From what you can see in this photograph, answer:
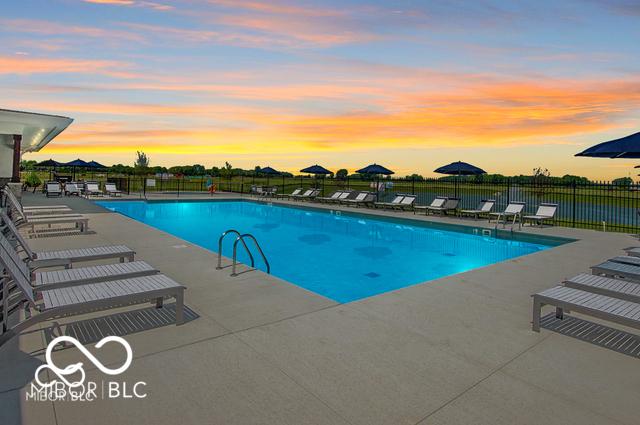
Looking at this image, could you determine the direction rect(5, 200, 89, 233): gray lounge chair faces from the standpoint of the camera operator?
facing to the right of the viewer

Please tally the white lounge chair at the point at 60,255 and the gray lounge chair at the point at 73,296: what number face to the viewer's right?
2

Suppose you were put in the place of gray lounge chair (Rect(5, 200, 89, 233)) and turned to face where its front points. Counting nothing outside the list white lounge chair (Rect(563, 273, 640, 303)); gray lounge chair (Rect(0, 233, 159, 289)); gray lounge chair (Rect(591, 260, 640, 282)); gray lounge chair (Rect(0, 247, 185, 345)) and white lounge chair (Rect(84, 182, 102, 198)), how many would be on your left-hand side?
1

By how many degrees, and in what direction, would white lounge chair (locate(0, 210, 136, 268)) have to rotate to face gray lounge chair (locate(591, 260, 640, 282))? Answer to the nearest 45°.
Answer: approximately 45° to its right

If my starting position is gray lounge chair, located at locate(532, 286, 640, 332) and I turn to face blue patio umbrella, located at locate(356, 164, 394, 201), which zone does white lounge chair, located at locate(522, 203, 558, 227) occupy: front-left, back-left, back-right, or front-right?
front-right

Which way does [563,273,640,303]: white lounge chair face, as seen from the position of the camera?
facing away from the viewer and to the left of the viewer

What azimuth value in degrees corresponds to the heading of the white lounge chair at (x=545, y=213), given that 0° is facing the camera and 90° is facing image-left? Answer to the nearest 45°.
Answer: approximately 45°

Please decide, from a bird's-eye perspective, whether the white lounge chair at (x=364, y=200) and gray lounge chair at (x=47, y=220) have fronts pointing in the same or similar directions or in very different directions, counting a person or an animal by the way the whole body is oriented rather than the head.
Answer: very different directions

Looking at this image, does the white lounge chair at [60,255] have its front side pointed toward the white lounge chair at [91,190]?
no

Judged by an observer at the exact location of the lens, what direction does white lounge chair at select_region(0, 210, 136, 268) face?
facing to the right of the viewer

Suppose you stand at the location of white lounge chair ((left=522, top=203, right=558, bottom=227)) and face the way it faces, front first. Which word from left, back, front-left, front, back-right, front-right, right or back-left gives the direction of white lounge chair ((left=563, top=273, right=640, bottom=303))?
front-left

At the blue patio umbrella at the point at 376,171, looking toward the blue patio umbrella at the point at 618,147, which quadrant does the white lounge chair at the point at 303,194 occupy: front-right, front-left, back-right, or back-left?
back-right

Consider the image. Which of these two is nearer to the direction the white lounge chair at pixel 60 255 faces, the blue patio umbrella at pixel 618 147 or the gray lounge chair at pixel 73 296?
the blue patio umbrella

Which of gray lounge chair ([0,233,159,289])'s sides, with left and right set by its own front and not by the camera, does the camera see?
right

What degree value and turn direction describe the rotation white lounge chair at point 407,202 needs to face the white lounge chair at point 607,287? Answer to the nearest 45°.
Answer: approximately 45° to its left

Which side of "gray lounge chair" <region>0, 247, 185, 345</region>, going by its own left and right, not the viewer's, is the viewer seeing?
right

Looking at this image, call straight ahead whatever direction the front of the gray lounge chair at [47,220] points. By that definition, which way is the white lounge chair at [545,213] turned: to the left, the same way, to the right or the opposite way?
the opposite way
